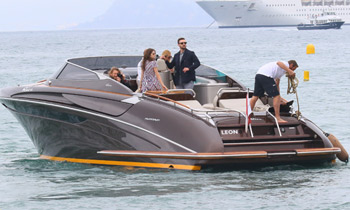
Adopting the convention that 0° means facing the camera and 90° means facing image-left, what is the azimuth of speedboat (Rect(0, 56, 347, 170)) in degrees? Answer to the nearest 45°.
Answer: approximately 135°
